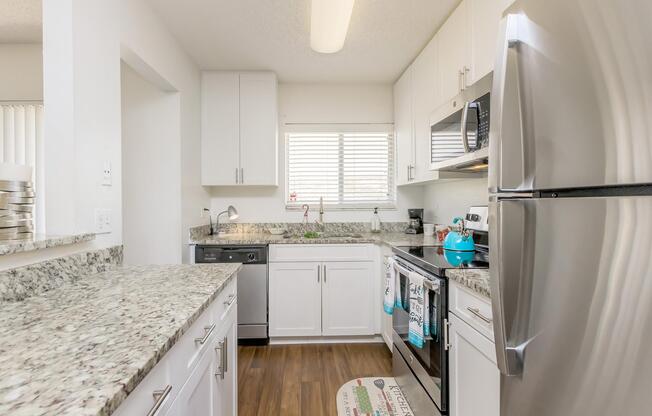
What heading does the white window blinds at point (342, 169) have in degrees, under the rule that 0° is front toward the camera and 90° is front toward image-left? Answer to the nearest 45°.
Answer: approximately 0°

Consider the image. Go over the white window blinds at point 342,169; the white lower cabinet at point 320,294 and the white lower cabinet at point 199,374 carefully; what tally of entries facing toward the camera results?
2

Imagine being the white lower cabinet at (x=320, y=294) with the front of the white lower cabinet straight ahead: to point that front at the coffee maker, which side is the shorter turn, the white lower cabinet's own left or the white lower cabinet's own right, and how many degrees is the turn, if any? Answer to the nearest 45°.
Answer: approximately 135° to the white lower cabinet's own left

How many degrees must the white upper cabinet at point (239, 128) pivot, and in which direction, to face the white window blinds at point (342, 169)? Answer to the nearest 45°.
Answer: approximately 90° to its left

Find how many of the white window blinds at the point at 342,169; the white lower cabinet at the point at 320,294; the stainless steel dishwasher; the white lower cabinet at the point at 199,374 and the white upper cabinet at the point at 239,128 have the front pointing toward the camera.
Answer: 4

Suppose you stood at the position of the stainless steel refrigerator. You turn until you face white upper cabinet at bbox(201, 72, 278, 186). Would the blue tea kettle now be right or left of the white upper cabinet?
right

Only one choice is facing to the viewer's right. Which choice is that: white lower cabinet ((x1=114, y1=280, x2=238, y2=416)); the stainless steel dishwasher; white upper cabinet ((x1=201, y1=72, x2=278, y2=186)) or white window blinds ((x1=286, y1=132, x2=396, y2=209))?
the white lower cabinet

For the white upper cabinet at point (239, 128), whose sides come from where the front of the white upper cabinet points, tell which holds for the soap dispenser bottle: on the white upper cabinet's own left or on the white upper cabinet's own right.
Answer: on the white upper cabinet's own left

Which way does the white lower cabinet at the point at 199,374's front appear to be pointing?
to the viewer's right
